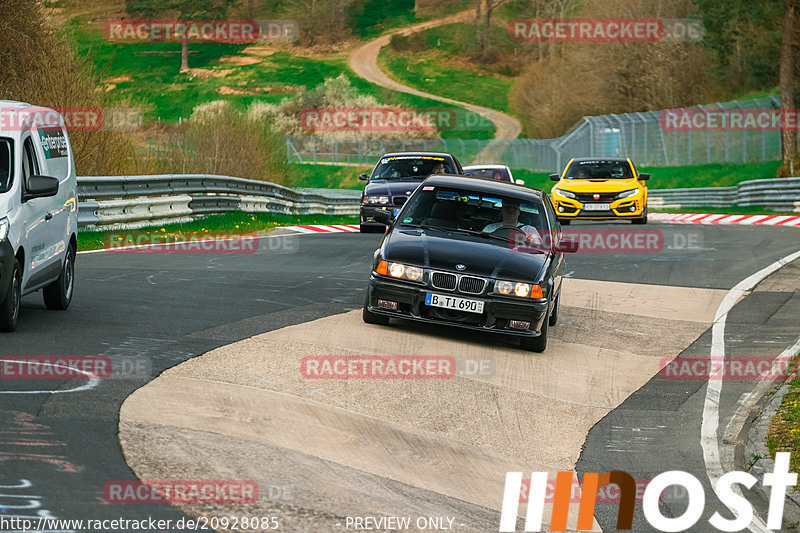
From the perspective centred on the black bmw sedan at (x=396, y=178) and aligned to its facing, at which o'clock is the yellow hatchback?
The yellow hatchback is roughly at 8 o'clock from the black bmw sedan.

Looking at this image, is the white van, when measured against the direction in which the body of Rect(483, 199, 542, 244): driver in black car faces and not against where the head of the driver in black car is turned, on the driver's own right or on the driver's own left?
on the driver's own right

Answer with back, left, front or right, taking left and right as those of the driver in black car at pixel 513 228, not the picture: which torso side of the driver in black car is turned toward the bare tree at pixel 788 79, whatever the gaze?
back

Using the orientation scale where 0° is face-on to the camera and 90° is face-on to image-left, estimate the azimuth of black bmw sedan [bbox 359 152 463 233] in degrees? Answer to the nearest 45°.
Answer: approximately 0°

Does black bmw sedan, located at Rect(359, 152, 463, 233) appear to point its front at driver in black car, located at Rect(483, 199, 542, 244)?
yes

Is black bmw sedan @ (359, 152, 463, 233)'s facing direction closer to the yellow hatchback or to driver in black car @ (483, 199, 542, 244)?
the driver in black car

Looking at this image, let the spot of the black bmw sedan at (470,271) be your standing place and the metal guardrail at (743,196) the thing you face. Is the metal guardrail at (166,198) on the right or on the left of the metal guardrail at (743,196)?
left

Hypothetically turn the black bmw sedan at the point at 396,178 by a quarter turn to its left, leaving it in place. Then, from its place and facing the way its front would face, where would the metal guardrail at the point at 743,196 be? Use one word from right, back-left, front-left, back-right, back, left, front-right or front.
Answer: front-left
